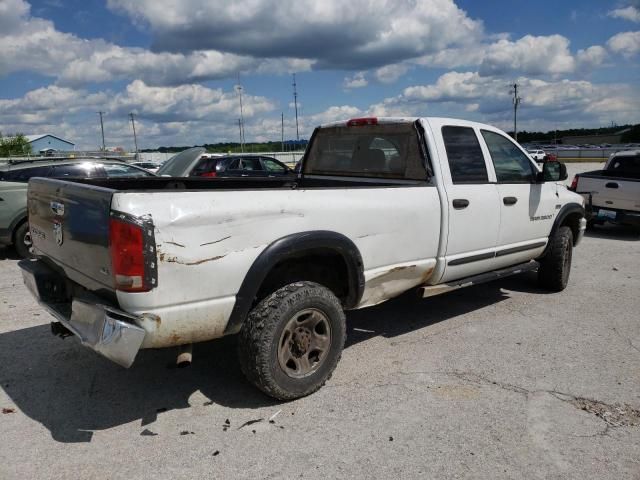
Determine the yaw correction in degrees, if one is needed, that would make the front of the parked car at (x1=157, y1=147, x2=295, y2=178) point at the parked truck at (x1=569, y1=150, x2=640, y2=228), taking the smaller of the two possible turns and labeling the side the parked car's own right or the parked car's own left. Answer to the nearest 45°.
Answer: approximately 90° to the parked car's own right

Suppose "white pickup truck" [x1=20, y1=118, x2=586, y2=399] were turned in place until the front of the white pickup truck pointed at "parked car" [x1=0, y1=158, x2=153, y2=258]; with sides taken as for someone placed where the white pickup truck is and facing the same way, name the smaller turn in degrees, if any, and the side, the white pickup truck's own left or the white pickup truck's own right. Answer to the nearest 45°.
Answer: approximately 90° to the white pickup truck's own left

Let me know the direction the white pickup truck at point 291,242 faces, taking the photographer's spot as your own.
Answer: facing away from the viewer and to the right of the viewer

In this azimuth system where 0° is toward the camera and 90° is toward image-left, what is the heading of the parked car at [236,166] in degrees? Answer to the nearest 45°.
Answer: approximately 225°

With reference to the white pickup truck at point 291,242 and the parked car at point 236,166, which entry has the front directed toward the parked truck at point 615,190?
the white pickup truck

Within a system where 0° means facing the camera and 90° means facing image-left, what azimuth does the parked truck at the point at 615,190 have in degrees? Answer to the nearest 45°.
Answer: approximately 225°

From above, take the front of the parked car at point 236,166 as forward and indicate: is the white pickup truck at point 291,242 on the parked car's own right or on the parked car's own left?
on the parked car's own right
